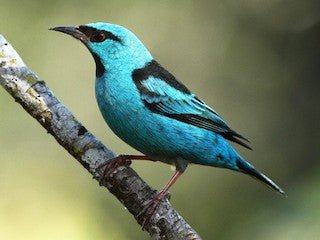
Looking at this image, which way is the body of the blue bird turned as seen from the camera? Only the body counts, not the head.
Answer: to the viewer's left
